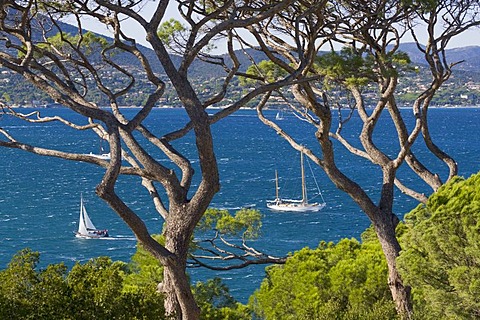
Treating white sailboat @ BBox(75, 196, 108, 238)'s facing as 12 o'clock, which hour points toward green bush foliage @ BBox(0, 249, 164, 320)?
The green bush foliage is roughly at 9 o'clock from the white sailboat.

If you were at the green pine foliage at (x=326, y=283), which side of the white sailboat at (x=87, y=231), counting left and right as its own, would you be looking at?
left

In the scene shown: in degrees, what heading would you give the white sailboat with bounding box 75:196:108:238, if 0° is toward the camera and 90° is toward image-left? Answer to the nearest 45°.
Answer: approximately 90°

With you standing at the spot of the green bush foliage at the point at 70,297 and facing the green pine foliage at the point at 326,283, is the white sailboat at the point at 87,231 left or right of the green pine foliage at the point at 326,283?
left

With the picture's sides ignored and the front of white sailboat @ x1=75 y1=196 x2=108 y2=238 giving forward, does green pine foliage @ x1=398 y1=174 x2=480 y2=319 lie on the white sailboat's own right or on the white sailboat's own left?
on the white sailboat's own left
